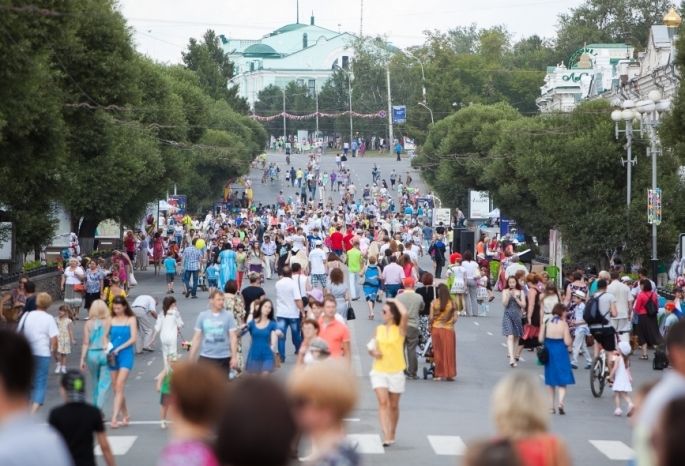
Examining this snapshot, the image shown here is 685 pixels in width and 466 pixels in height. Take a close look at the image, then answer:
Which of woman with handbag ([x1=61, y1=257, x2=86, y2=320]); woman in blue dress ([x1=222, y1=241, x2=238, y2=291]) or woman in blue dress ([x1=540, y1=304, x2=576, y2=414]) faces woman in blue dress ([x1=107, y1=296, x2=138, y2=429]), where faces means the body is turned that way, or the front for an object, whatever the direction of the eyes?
the woman with handbag

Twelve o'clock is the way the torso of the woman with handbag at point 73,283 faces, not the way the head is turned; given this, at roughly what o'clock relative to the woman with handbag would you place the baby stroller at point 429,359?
The baby stroller is roughly at 11 o'clock from the woman with handbag.

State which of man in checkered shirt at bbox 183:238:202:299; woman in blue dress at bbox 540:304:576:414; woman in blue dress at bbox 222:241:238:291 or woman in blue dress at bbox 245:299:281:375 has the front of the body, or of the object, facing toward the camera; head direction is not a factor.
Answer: woman in blue dress at bbox 245:299:281:375

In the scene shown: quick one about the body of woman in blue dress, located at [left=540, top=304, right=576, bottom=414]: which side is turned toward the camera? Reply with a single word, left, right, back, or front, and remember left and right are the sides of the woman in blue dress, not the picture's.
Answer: back

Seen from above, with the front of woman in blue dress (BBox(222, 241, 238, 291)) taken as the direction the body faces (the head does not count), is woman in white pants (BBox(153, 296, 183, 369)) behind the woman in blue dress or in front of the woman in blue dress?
behind

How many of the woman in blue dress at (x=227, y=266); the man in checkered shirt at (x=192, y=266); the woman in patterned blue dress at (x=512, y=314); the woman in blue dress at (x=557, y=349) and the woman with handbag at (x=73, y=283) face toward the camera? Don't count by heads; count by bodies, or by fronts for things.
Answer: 2

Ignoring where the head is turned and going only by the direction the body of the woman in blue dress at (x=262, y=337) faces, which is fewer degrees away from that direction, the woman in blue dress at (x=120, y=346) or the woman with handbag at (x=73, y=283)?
the woman in blue dress

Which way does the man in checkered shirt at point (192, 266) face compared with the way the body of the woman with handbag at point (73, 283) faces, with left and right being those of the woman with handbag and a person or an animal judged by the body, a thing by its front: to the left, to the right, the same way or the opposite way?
the opposite way

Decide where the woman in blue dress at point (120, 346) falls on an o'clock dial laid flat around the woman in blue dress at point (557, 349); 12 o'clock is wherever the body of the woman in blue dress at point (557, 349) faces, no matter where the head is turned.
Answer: the woman in blue dress at point (120, 346) is roughly at 8 o'clock from the woman in blue dress at point (557, 349).

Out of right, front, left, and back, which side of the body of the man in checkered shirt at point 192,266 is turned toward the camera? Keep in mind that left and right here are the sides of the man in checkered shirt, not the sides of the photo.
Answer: back

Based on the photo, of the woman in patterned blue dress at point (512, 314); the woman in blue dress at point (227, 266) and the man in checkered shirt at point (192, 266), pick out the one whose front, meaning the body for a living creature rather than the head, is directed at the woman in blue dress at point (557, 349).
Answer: the woman in patterned blue dress

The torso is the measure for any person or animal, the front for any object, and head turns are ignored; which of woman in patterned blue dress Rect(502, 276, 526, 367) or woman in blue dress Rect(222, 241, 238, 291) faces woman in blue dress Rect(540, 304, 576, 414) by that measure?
the woman in patterned blue dress
